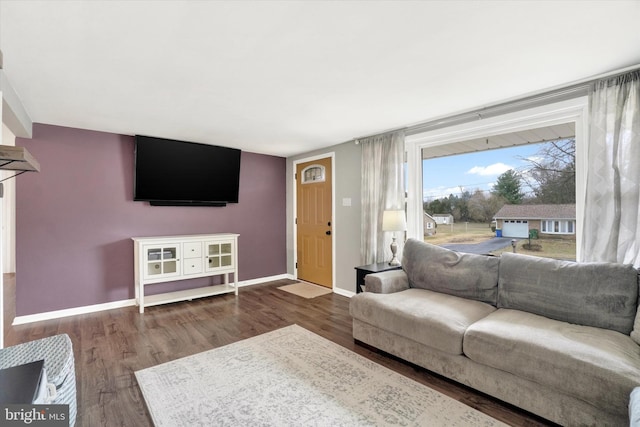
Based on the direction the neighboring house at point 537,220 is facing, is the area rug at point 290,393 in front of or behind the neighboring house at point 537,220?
in front

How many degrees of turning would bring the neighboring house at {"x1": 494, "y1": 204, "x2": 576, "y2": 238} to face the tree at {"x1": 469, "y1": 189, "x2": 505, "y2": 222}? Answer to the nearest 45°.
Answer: approximately 90° to its right

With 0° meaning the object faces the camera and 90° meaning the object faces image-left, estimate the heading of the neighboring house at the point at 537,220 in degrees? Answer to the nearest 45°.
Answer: approximately 0°

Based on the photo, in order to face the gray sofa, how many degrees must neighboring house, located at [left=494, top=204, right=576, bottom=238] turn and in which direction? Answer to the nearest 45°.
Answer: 0° — it already faces it

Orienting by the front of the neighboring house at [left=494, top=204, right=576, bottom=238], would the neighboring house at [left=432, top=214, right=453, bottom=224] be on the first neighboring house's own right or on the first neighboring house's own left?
on the first neighboring house's own right

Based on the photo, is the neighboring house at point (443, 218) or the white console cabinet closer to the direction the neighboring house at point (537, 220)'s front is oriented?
the white console cabinet

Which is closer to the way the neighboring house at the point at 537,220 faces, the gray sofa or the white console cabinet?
the gray sofa

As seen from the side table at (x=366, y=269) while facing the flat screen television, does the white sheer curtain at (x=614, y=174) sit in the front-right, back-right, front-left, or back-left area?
back-left

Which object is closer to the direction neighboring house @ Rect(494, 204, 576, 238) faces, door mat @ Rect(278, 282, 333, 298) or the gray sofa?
the gray sofa
